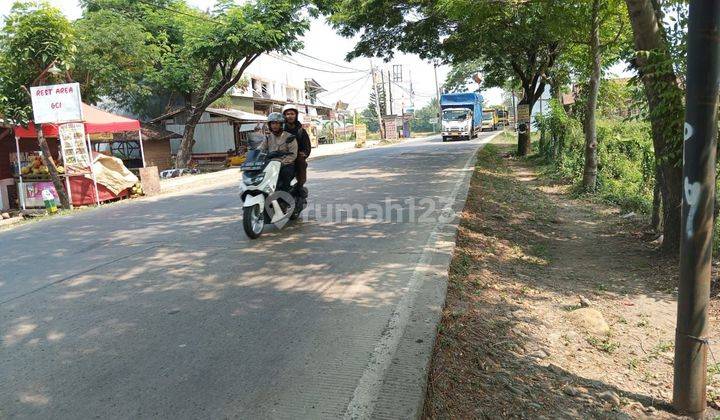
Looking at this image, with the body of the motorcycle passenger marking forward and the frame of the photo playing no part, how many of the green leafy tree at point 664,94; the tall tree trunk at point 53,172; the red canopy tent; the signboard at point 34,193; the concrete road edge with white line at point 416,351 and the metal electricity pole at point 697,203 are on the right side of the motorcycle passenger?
3

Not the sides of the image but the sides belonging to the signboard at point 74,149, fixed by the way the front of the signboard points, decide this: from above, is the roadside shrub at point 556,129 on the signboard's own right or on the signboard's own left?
on the signboard's own left

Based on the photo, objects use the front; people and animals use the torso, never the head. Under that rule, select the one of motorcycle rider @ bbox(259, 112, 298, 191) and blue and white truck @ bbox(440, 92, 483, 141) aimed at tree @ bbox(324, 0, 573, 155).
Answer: the blue and white truck

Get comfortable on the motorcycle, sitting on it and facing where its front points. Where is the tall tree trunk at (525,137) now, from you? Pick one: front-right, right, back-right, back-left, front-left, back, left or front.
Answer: back

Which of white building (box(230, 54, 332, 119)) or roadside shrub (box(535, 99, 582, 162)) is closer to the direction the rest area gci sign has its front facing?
the roadside shrub

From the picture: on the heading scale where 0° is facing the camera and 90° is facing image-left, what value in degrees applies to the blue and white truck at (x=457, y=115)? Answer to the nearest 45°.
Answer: approximately 0°
